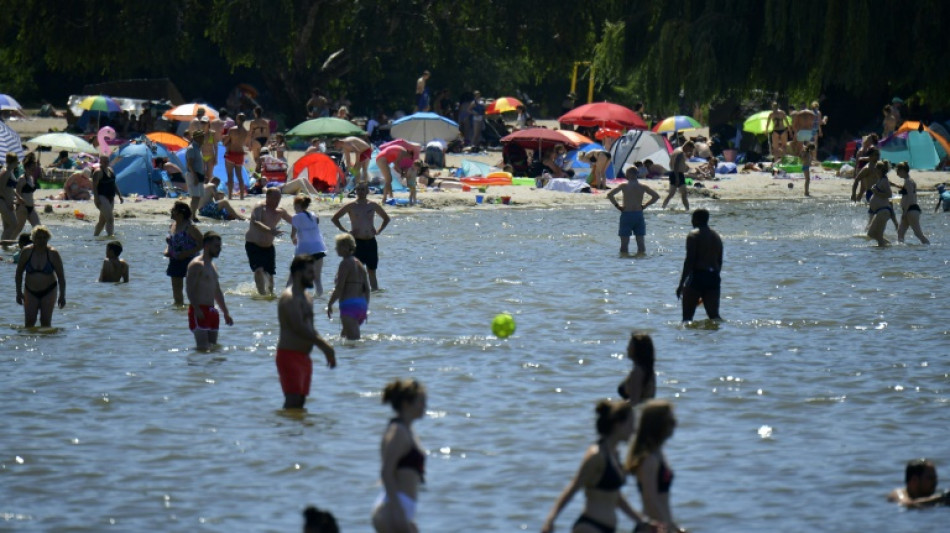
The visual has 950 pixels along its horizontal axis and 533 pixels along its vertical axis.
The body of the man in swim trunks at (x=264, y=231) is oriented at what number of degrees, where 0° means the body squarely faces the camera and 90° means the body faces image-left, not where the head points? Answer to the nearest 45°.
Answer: approximately 315°

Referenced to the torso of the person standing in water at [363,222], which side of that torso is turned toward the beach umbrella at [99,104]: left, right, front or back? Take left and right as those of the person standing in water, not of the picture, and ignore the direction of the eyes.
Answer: back

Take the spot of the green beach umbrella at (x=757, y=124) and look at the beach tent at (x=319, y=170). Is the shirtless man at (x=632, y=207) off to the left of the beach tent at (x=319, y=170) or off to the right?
left

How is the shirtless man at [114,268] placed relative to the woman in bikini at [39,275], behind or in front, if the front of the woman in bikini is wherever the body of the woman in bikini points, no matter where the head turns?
behind
